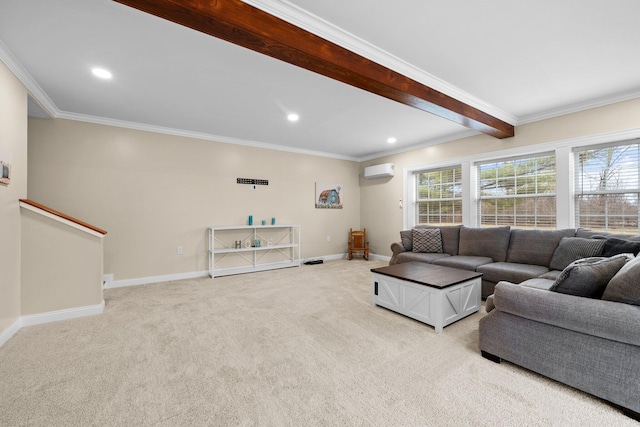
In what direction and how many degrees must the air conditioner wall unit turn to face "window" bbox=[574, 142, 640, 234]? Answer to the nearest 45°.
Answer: approximately 90° to its left

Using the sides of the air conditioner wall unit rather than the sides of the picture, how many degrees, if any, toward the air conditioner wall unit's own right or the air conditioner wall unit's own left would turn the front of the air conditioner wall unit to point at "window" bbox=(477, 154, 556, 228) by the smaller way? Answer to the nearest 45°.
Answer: approximately 90° to the air conditioner wall unit's own left

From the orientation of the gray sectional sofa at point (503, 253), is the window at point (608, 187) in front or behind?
behind

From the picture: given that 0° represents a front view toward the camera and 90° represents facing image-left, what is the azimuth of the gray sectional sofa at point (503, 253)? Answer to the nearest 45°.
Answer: approximately 45°

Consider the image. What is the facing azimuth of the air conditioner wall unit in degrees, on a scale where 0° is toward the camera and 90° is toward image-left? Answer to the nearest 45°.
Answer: approximately 45°

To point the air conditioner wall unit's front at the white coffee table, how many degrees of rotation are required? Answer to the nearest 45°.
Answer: approximately 45° to its left

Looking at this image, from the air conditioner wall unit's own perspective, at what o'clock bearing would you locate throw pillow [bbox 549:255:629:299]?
The throw pillow is roughly at 10 o'clock from the air conditioner wall unit.

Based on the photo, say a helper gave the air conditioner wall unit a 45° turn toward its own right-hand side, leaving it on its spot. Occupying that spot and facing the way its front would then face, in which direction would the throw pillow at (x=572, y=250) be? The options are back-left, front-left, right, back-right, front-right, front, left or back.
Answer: back-left
